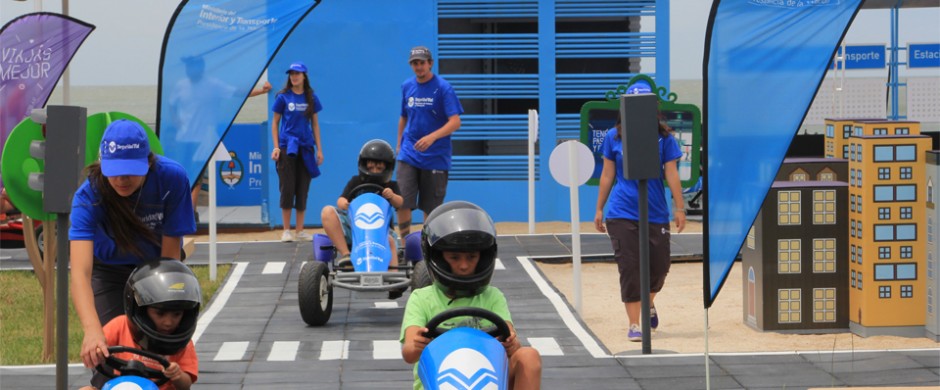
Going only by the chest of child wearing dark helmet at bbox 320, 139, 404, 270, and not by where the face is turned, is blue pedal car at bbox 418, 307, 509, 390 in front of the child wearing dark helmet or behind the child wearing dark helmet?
in front

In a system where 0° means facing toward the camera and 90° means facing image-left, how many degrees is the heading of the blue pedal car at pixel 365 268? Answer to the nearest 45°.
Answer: approximately 0°

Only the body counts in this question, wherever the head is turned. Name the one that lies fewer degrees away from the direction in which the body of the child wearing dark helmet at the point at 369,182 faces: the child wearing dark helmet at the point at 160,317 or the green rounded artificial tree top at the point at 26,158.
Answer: the child wearing dark helmet

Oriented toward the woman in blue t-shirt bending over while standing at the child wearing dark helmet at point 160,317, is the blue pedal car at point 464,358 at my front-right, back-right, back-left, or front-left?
back-right

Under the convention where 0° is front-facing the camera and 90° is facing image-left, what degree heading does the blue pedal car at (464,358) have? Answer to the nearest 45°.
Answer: approximately 0°
